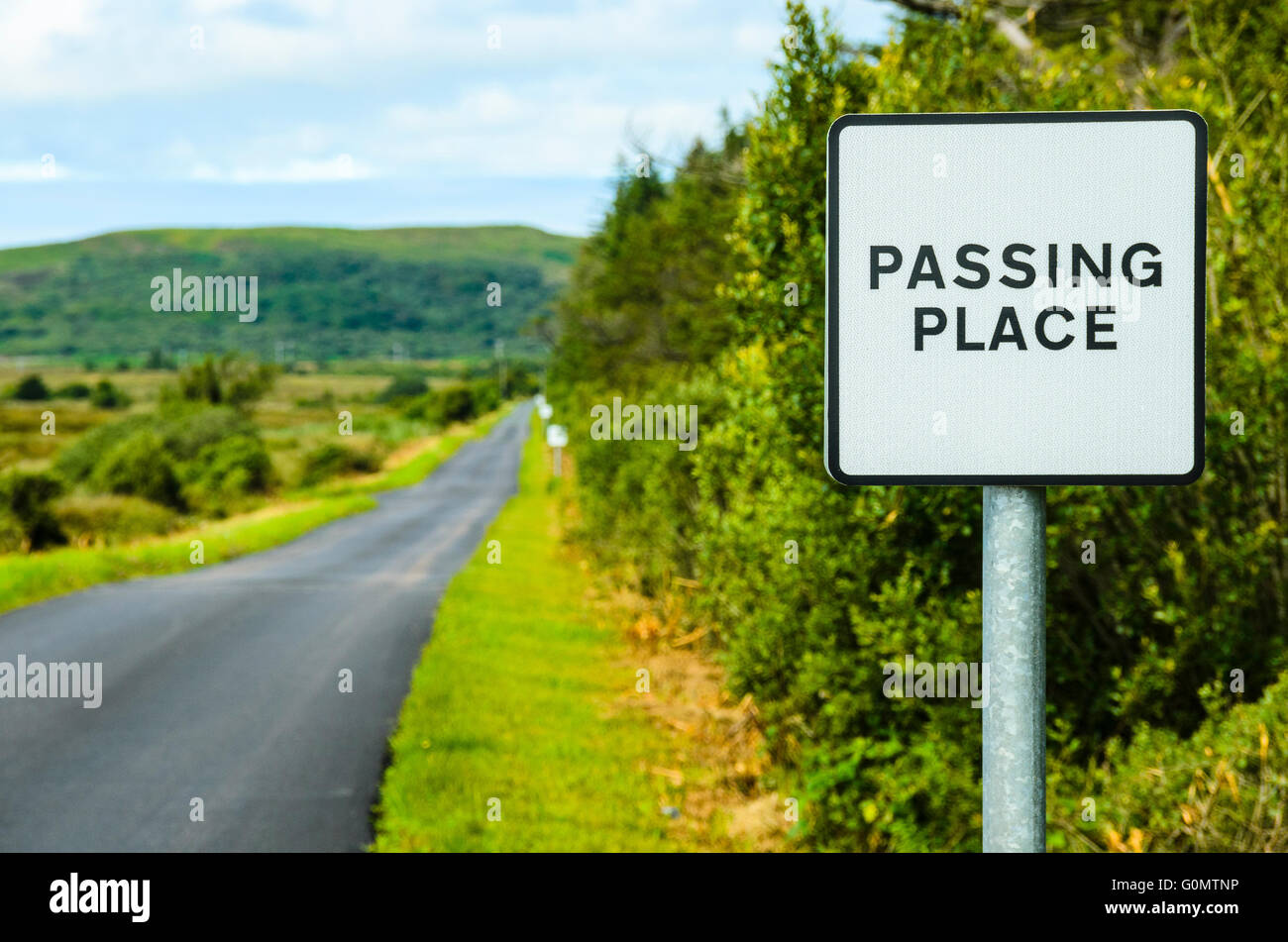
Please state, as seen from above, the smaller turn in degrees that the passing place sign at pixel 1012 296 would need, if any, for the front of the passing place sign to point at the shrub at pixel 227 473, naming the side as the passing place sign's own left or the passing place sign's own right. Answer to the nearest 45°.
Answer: approximately 135° to the passing place sign's own right

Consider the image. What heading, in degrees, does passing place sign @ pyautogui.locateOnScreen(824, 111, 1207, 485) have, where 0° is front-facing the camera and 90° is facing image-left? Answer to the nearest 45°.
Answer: approximately 0°

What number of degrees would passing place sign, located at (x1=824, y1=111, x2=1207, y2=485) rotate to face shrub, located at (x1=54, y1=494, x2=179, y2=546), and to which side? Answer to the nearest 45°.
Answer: approximately 135° to its right

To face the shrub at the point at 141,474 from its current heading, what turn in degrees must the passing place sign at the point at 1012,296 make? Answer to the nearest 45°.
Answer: approximately 135° to its right
